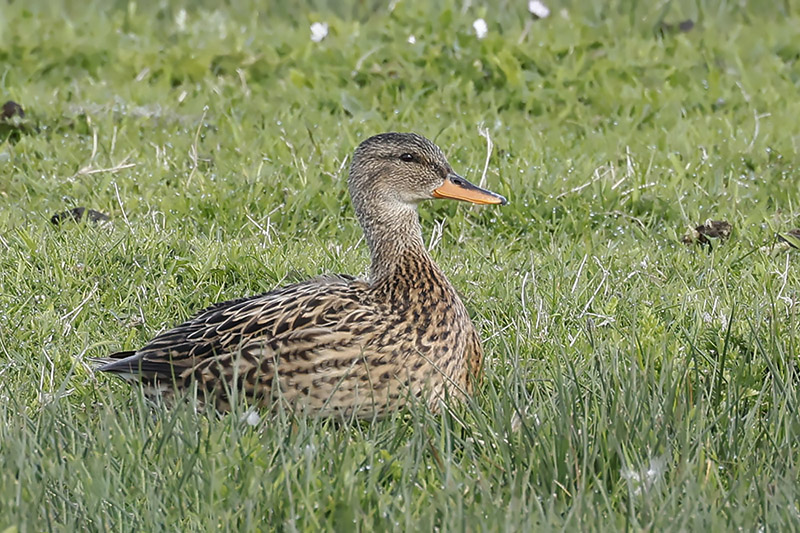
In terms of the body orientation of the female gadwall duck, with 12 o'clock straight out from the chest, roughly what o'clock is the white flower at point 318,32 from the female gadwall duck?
The white flower is roughly at 9 o'clock from the female gadwall duck.

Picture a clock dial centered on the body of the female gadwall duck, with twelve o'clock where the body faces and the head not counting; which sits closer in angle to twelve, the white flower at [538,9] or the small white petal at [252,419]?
the white flower

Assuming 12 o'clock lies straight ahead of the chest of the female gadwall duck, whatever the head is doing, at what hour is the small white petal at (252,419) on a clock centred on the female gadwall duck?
The small white petal is roughly at 4 o'clock from the female gadwall duck.

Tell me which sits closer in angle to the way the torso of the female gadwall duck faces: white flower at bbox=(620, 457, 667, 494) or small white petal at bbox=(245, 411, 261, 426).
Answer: the white flower

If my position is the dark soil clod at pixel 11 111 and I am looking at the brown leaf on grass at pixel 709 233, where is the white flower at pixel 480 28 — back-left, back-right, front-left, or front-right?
front-left

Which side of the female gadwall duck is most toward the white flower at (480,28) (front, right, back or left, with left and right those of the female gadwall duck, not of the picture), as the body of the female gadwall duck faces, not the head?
left

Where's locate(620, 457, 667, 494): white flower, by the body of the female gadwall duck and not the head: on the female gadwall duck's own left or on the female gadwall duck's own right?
on the female gadwall duck's own right

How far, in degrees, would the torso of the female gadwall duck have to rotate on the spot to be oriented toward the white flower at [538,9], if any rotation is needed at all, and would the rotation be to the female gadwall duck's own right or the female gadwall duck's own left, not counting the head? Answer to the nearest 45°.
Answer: approximately 90° to the female gadwall duck's own left

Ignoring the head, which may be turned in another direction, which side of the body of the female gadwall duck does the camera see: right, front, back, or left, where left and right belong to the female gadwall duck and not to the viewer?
right

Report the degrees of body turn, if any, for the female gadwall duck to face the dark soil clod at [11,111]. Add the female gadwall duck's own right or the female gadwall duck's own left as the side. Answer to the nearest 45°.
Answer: approximately 135° to the female gadwall duck's own left

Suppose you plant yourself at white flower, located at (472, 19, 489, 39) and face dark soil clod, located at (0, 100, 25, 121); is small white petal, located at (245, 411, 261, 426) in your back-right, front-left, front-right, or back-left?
front-left

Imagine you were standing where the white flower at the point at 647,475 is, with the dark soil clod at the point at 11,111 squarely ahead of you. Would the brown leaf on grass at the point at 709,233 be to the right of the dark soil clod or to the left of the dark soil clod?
right

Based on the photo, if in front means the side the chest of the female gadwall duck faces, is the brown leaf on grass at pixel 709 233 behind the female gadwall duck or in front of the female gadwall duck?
in front
